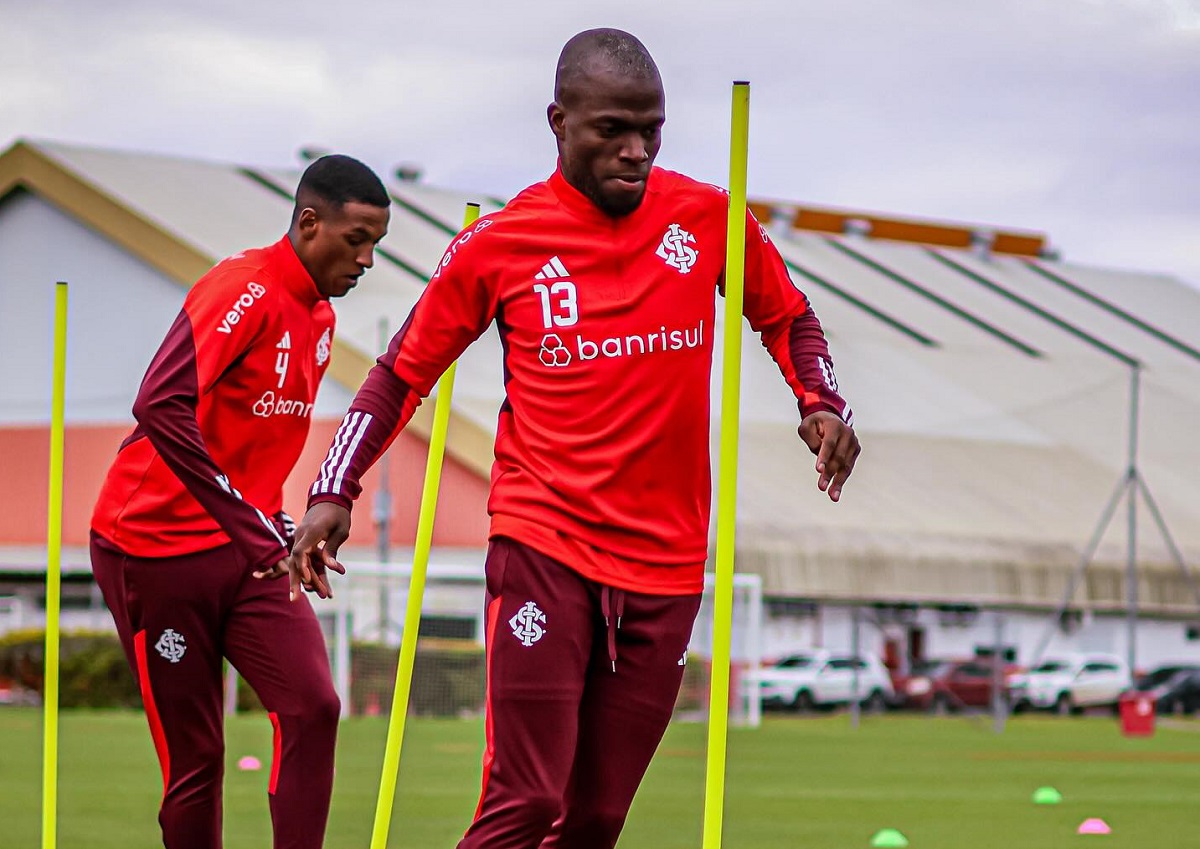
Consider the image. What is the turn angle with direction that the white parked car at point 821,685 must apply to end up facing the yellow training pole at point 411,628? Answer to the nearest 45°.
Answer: approximately 45° to its left

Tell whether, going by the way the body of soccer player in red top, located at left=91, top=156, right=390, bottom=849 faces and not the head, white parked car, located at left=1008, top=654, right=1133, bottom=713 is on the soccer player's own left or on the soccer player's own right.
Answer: on the soccer player's own left

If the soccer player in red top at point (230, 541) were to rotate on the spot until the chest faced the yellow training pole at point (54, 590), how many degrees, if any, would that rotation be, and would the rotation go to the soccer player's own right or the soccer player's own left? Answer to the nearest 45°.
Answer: approximately 180°

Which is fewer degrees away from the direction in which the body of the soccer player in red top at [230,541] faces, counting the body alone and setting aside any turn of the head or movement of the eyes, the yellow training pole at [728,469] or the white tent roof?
the yellow training pole

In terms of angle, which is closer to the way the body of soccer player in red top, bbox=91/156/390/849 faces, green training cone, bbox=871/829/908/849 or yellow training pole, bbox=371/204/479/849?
the yellow training pole

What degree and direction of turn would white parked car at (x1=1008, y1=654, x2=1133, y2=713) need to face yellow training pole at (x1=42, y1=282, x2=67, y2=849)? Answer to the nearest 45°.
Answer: approximately 45° to its left

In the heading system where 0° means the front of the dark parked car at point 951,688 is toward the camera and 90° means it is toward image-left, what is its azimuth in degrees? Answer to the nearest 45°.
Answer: approximately 45°
